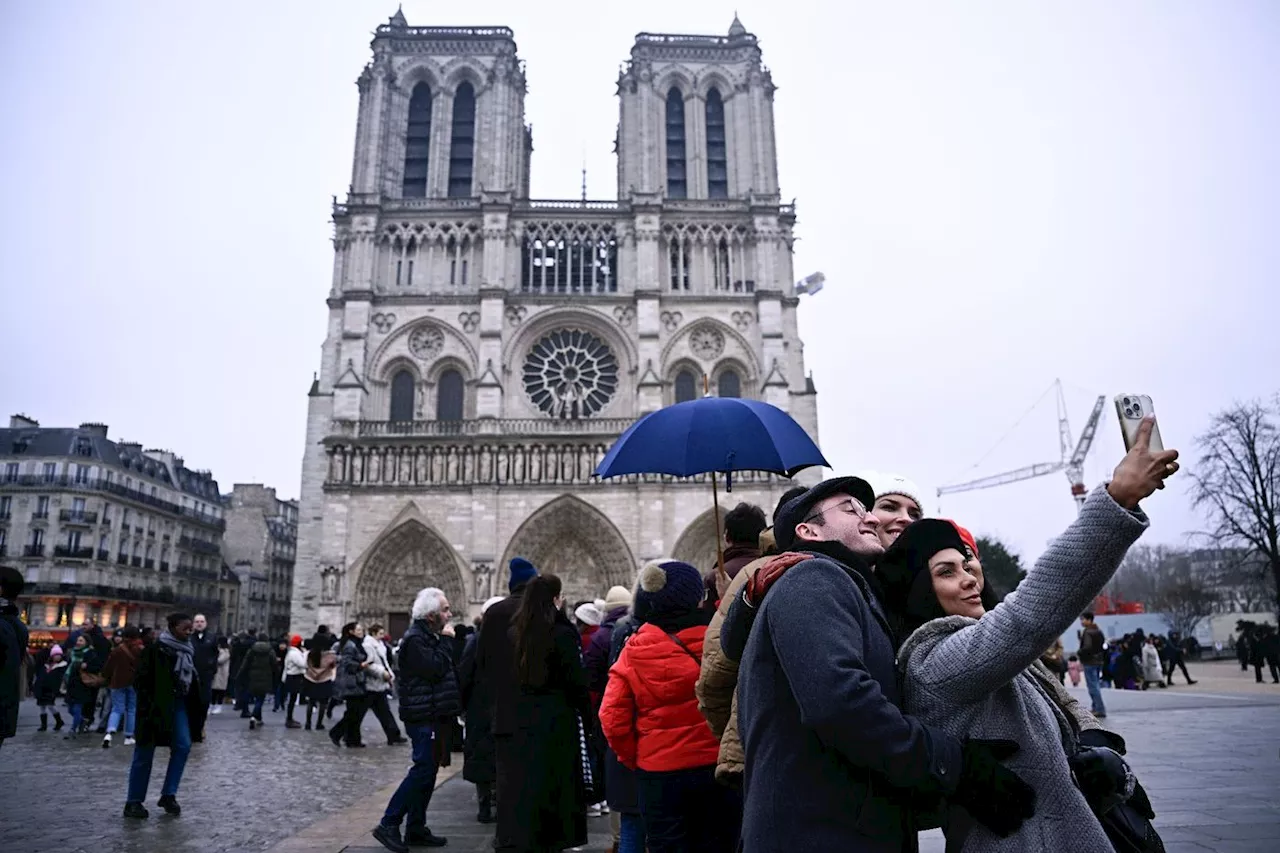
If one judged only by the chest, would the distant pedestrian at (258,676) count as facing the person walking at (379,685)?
no

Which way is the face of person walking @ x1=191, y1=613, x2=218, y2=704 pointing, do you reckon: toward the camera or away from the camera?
toward the camera

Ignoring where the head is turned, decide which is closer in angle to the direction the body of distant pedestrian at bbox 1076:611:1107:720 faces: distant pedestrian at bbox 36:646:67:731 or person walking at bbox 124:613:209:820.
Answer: the distant pedestrian

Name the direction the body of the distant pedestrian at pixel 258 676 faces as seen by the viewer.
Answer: away from the camera

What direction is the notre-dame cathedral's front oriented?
toward the camera

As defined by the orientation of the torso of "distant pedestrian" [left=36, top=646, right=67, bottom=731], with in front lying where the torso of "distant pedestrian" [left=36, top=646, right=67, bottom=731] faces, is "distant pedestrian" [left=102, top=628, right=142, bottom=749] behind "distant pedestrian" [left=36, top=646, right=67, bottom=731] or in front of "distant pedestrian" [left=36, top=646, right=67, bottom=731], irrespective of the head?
in front

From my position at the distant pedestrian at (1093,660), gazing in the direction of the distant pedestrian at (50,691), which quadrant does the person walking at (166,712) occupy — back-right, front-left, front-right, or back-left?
front-left

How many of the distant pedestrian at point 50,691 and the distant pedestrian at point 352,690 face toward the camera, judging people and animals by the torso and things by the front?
1

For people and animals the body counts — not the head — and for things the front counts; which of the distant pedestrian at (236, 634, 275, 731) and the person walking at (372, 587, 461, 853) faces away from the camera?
the distant pedestrian
